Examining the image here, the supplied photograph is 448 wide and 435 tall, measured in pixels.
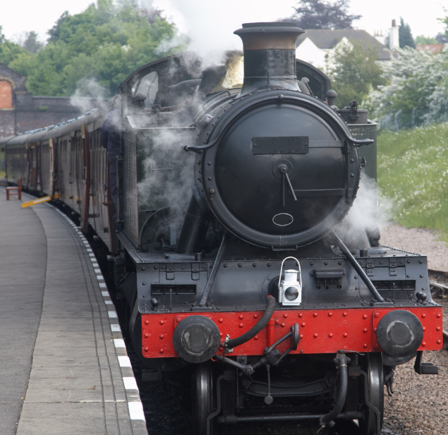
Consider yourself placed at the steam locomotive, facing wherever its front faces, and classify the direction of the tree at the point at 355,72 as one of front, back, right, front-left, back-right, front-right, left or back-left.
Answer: back

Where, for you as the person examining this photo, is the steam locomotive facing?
facing the viewer
